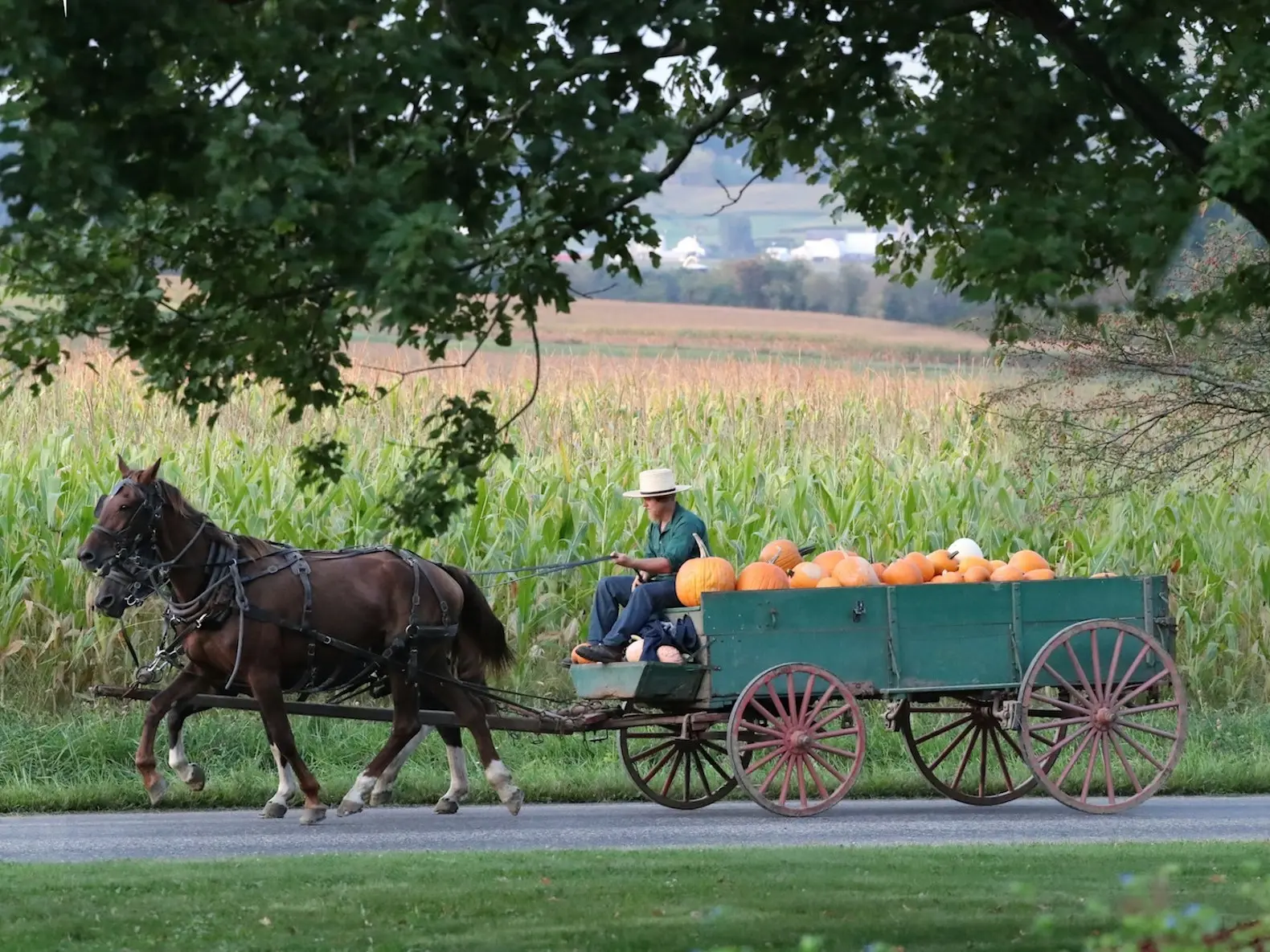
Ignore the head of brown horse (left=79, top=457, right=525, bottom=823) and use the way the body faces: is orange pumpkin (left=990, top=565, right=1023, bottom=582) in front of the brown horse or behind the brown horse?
behind

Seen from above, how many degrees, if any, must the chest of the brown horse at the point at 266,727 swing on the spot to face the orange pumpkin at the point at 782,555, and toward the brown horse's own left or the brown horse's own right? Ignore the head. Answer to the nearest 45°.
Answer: approximately 180°

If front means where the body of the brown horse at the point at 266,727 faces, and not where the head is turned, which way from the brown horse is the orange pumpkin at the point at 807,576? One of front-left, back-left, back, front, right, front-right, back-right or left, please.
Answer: back

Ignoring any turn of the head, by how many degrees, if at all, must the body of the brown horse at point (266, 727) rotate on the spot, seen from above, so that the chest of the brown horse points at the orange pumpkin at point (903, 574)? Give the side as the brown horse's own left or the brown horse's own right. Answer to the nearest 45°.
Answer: approximately 180°

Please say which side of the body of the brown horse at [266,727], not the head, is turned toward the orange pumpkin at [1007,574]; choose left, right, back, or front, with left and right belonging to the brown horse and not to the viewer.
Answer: back

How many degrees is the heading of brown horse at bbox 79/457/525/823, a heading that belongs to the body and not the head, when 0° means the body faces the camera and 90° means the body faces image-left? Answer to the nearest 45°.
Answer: approximately 90°

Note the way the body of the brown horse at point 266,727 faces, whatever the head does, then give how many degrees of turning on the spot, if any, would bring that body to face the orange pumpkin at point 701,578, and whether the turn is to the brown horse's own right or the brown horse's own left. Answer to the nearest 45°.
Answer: approximately 180°

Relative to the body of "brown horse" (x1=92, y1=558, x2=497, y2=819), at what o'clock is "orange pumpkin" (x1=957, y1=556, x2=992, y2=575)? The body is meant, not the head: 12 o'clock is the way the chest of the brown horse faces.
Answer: The orange pumpkin is roughly at 6 o'clock from the brown horse.

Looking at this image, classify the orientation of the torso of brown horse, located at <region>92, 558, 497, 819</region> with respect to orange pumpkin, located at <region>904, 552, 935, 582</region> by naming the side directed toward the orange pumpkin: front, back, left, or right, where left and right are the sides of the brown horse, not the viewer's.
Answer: back

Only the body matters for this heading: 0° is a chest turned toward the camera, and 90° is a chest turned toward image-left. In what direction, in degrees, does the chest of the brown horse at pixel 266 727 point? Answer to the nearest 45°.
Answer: approximately 90°

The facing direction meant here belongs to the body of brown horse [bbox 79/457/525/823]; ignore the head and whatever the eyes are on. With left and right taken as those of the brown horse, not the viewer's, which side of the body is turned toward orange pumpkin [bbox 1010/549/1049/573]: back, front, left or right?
back

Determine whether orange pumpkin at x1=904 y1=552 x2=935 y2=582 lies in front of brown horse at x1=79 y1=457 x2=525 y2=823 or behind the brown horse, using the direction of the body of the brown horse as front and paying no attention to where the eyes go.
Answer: behind

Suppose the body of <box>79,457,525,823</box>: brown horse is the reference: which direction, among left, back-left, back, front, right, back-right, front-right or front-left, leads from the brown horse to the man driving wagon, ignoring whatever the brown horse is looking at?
back

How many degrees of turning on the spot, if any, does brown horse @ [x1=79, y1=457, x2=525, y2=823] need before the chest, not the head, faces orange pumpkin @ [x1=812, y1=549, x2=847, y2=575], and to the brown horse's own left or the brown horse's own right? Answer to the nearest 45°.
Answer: approximately 180°

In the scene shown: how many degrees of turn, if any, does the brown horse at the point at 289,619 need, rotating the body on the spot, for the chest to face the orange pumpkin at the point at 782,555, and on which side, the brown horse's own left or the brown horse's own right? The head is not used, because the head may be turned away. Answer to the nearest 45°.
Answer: approximately 180°

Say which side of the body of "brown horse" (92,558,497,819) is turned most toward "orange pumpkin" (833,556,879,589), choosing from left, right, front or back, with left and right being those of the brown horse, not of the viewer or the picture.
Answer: back
